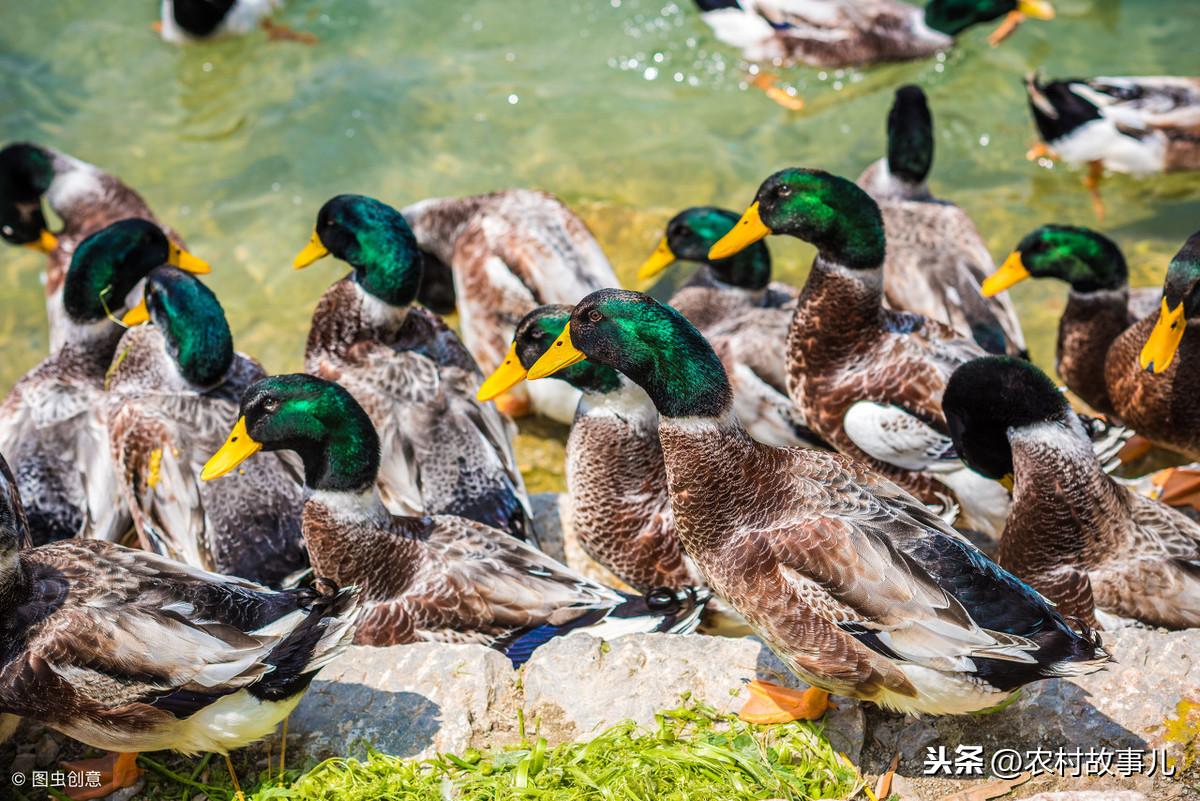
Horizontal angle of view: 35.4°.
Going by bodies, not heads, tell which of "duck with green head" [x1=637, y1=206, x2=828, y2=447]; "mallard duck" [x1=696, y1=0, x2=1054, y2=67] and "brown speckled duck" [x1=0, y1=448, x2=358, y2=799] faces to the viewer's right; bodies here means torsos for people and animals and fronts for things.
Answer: the mallard duck

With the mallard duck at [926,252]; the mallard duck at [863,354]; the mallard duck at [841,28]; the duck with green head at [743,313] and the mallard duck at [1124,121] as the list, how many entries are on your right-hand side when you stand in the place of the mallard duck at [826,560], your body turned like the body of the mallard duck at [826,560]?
5

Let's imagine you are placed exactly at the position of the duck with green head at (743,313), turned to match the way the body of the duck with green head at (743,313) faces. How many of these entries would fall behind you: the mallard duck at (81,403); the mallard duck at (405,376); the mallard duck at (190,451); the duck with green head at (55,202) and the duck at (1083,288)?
1

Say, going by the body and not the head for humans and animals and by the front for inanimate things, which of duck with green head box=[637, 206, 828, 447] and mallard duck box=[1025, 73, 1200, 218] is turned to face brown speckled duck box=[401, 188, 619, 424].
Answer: the duck with green head

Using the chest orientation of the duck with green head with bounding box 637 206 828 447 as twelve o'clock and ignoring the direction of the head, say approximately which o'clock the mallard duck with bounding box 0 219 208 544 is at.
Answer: The mallard duck is roughly at 11 o'clock from the duck with green head.

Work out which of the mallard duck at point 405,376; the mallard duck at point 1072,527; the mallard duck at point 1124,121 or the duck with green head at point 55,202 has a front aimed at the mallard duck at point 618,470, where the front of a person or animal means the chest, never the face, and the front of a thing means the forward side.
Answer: the mallard duck at point 1072,527

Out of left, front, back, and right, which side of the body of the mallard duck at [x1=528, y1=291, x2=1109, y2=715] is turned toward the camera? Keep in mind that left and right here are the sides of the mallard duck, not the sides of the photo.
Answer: left

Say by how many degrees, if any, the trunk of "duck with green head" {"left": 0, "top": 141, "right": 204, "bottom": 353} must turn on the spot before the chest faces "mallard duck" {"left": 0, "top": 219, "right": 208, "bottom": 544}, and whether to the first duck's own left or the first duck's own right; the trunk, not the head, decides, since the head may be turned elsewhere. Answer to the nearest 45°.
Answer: approximately 90° to the first duck's own left

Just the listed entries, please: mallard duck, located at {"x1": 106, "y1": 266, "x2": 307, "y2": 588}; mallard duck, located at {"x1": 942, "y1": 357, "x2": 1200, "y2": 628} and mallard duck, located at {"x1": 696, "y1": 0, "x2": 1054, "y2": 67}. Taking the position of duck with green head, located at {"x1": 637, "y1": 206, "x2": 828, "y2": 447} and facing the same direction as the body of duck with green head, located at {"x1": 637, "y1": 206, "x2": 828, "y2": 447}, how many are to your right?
1

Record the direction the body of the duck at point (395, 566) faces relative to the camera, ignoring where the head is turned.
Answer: to the viewer's left

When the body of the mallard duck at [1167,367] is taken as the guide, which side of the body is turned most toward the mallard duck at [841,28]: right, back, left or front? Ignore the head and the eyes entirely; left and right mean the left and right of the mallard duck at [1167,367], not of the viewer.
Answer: right

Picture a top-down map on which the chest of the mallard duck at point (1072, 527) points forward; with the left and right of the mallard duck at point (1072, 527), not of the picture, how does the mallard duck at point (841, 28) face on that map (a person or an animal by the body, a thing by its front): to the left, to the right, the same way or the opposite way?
the opposite way

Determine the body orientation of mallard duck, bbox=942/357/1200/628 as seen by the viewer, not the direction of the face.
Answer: to the viewer's left

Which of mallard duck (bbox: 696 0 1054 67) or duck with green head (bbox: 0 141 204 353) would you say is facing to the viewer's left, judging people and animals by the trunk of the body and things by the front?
the duck with green head

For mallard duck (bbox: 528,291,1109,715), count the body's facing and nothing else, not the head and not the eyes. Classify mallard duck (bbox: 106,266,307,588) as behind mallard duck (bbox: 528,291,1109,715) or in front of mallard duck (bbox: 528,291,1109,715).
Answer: in front
